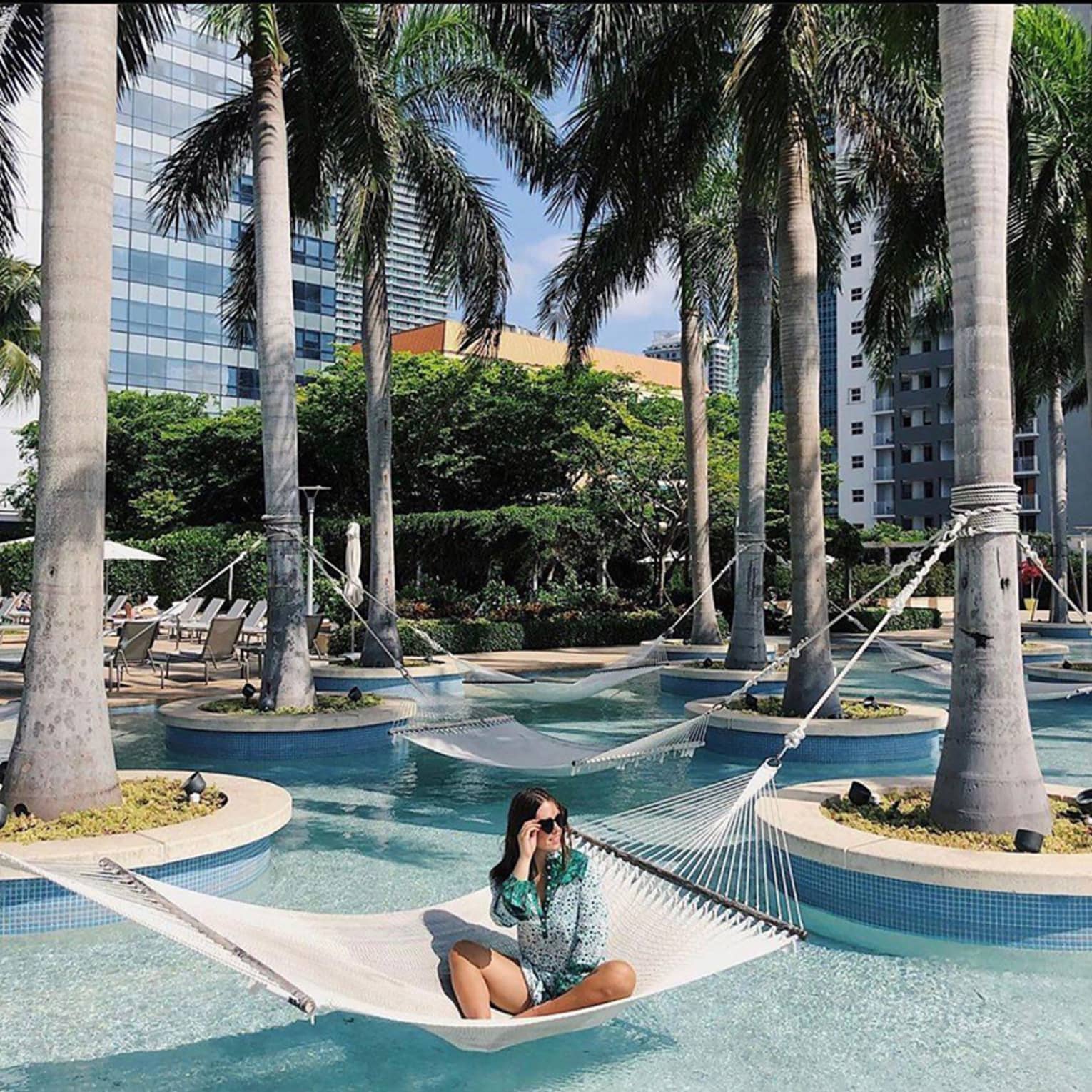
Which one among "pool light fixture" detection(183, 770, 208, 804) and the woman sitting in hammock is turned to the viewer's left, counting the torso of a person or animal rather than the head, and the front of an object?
the pool light fixture

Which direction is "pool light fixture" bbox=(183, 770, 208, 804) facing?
to the viewer's left

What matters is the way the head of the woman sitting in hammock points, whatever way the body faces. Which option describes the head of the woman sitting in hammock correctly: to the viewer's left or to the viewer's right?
to the viewer's right

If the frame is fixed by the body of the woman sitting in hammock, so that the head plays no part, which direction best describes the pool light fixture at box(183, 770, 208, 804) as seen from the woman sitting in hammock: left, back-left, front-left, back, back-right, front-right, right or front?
back-right

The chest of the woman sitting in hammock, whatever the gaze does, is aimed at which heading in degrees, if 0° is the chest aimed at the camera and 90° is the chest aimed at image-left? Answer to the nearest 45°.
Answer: approximately 0°

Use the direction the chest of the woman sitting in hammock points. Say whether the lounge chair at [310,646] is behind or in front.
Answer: behind

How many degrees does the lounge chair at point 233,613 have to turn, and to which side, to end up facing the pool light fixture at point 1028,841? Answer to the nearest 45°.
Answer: approximately 45° to its left

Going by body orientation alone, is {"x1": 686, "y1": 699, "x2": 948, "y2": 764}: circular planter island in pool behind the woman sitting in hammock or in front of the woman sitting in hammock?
behind

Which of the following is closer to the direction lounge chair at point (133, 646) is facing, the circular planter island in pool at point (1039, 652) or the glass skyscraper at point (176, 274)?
the glass skyscraper

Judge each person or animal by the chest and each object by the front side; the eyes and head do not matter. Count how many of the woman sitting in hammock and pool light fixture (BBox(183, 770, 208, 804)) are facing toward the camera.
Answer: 1

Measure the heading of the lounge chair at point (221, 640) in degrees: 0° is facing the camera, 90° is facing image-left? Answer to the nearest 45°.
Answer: approximately 135°
